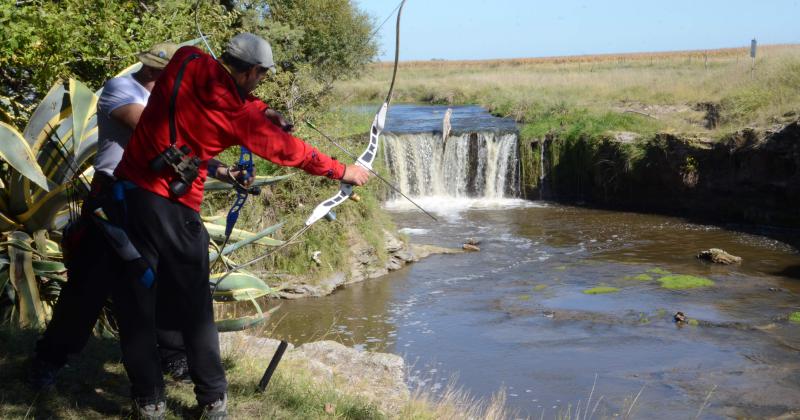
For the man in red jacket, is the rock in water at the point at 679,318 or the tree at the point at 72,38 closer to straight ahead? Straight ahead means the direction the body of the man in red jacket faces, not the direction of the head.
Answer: the rock in water

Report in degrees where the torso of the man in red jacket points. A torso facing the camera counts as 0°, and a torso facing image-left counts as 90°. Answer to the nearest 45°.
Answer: approximately 225°

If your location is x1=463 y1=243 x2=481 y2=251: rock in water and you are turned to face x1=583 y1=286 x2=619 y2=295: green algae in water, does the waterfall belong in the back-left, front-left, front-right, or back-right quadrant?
back-left

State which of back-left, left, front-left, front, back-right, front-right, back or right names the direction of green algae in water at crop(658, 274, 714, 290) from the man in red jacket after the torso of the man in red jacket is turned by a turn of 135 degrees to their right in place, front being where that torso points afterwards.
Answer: back-left

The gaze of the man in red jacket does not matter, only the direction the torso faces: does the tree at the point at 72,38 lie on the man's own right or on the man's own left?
on the man's own left

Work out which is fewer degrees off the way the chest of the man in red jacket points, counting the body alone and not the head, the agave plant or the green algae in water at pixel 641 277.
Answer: the green algae in water

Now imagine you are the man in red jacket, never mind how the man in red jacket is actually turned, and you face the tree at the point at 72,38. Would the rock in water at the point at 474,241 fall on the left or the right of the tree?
right

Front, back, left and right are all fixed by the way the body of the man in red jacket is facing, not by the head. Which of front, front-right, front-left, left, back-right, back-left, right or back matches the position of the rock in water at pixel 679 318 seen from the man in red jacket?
front

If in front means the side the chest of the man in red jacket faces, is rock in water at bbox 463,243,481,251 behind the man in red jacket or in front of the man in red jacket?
in front

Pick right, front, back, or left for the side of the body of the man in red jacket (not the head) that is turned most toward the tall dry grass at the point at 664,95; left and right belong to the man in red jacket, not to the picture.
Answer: front

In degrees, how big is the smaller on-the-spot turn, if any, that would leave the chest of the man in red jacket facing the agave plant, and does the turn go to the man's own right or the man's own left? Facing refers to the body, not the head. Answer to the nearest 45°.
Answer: approximately 90° to the man's own left

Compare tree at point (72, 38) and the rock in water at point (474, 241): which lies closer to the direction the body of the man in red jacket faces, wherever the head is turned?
the rock in water

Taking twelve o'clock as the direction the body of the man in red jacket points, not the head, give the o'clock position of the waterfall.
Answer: The waterfall is roughly at 11 o'clock from the man in red jacket.
